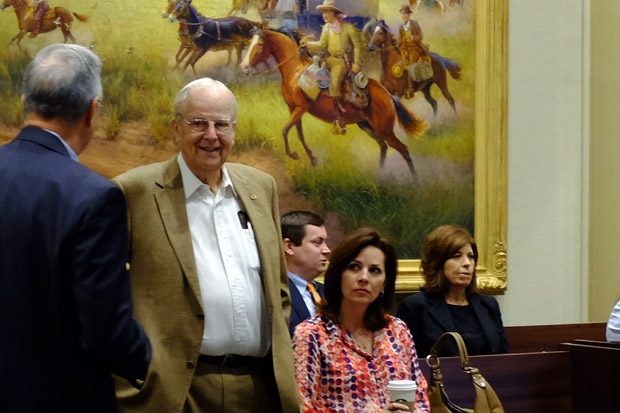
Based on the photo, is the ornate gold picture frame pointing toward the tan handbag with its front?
yes

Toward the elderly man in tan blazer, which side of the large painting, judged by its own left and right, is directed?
front

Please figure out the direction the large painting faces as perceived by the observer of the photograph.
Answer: facing the viewer

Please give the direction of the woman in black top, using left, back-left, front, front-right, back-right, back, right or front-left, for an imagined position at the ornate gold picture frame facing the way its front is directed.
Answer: front

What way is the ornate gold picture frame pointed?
toward the camera

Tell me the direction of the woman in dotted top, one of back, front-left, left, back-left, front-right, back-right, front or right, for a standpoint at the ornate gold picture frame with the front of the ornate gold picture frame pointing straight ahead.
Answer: front

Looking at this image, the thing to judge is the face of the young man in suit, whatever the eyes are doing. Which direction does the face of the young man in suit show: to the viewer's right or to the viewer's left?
to the viewer's right

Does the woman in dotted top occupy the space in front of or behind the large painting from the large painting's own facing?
in front

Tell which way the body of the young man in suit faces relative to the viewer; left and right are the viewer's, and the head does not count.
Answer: facing the viewer and to the right of the viewer

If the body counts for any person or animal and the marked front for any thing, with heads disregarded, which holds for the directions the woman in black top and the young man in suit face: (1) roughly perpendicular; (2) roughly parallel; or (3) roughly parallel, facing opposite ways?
roughly parallel

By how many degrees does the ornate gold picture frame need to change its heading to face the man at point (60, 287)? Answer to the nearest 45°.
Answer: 0° — it already faces them

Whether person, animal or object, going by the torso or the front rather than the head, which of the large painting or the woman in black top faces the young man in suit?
the large painting

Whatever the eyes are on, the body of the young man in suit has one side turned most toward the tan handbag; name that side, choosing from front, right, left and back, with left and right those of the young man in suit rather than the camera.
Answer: front

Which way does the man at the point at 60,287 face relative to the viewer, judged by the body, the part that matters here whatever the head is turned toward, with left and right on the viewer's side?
facing away from the viewer and to the right of the viewer

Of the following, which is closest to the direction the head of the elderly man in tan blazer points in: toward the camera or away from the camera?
toward the camera
